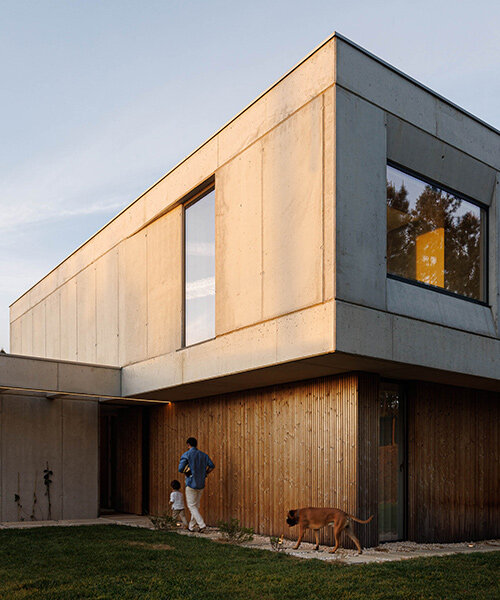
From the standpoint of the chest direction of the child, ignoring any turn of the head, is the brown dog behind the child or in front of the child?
behind

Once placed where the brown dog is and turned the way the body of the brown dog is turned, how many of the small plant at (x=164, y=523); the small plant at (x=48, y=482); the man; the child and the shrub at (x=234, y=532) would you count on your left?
0

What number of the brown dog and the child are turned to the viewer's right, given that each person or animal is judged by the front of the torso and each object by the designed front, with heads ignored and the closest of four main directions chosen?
0

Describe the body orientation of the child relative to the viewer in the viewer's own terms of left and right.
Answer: facing away from the viewer and to the left of the viewer

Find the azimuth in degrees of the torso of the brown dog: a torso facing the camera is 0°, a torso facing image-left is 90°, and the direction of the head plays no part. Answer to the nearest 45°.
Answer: approximately 90°

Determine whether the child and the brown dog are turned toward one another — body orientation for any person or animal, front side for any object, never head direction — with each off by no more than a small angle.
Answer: no

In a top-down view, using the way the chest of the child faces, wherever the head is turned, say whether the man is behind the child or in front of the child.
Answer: behind
